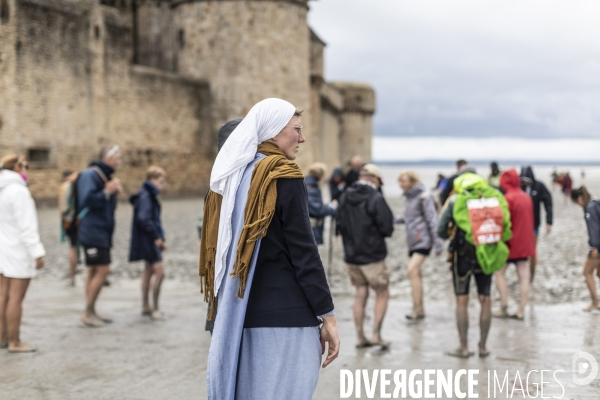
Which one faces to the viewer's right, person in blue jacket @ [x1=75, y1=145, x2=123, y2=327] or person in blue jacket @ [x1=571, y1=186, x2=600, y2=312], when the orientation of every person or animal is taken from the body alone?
person in blue jacket @ [x1=75, y1=145, x2=123, y2=327]

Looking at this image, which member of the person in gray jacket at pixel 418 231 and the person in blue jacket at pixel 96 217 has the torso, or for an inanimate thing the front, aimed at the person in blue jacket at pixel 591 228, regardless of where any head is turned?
the person in blue jacket at pixel 96 217

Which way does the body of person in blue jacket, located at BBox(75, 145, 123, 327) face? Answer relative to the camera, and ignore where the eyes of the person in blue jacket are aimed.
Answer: to the viewer's right

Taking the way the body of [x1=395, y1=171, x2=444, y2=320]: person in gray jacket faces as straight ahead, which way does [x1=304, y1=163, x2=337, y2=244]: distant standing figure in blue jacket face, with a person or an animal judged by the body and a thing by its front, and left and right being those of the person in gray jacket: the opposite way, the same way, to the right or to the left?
the opposite way

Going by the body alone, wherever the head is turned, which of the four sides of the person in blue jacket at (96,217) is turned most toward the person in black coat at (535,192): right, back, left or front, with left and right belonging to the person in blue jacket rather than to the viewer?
front

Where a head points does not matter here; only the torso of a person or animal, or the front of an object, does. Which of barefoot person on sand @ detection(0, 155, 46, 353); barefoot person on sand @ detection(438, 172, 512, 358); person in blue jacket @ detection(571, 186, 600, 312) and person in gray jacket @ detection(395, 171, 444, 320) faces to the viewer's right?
barefoot person on sand @ detection(0, 155, 46, 353)

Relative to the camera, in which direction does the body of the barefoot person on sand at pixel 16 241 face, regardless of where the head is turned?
to the viewer's right

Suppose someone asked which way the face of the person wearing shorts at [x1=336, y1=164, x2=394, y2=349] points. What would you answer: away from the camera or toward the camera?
away from the camera

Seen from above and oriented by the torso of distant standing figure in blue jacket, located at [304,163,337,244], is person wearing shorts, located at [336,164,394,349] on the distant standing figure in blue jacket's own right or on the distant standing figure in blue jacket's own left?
on the distant standing figure in blue jacket's own right

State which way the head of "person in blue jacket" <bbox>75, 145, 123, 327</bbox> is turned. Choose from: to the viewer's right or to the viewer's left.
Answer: to the viewer's right

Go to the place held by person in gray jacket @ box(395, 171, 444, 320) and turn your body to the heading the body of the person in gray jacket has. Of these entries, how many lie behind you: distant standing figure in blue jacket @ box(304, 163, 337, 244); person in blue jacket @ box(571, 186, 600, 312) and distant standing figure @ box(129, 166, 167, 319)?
1

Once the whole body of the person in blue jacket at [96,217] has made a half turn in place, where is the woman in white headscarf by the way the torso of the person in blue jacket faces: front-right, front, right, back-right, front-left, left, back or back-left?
left

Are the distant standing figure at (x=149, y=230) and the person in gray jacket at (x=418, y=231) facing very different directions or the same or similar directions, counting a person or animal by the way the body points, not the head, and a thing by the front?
very different directions
